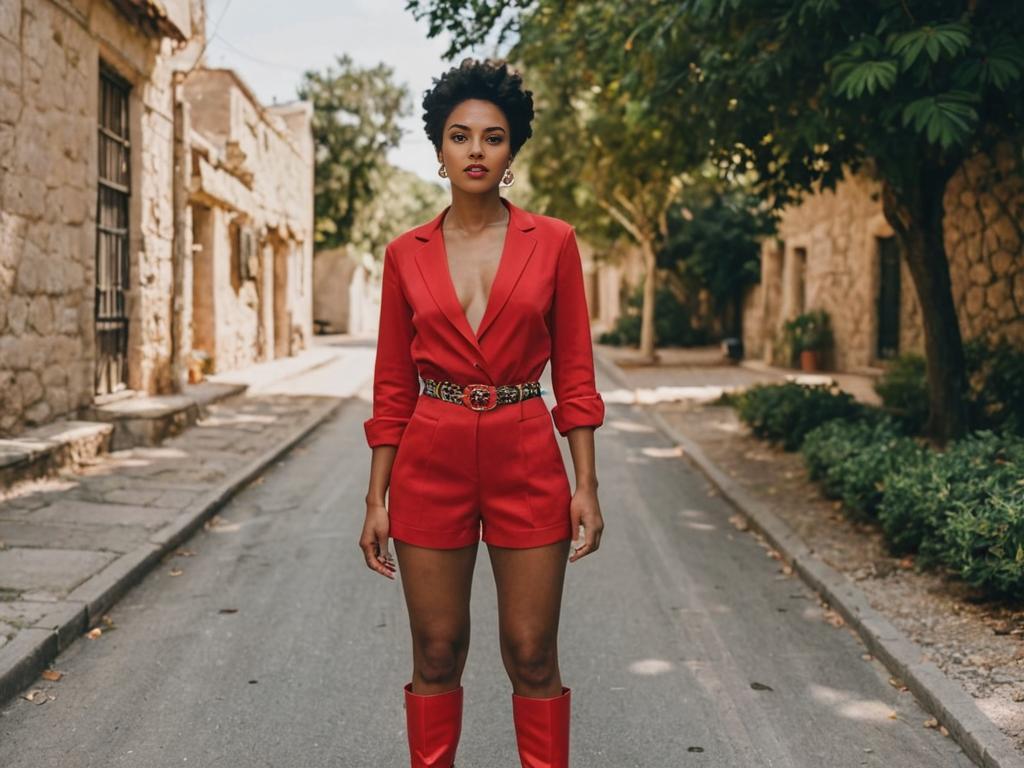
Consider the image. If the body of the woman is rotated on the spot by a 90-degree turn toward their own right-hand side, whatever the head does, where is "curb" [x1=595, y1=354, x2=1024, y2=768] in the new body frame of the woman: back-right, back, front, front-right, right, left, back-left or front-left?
back-right

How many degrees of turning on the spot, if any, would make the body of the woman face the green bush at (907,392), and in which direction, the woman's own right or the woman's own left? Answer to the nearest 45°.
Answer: approximately 135° to the woman's own left

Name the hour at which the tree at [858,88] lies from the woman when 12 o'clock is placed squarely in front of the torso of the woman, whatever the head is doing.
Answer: The tree is roughly at 7 o'clock from the woman.

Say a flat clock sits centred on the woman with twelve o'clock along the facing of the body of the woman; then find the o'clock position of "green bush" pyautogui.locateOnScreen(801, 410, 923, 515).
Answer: The green bush is roughly at 7 o'clock from the woman.

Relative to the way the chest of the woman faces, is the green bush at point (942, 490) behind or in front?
behind

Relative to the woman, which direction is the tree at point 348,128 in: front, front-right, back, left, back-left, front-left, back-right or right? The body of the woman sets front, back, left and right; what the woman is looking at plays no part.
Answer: back

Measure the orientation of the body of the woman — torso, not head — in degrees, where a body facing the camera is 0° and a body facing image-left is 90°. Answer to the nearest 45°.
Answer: approximately 0°

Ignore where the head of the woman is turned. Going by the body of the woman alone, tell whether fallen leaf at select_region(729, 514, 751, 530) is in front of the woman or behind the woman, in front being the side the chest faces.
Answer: behind

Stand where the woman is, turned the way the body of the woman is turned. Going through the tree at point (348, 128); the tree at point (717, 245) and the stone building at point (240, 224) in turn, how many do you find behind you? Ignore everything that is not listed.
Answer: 3

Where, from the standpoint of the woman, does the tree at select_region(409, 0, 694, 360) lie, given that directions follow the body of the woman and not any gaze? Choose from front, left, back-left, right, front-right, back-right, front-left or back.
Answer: back

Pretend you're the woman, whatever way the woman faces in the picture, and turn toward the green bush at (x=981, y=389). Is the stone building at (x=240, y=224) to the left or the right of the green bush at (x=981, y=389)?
left
